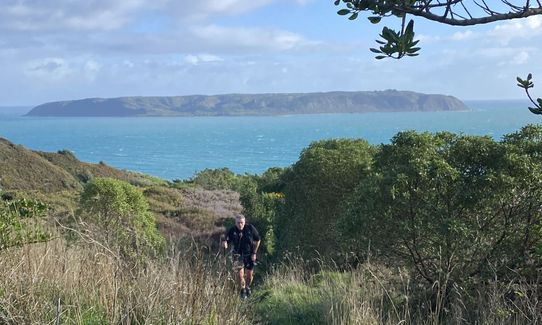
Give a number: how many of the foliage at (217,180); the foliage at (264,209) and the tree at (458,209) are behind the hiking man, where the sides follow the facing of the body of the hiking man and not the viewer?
2

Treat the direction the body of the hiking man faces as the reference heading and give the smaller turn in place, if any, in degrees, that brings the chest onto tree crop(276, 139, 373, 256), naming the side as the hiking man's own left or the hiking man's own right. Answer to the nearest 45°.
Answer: approximately 135° to the hiking man's own left

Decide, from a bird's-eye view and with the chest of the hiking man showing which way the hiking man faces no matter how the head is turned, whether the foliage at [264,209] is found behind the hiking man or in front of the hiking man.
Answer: behind

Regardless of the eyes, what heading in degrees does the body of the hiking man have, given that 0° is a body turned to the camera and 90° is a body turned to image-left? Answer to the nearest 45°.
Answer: approximately 0°

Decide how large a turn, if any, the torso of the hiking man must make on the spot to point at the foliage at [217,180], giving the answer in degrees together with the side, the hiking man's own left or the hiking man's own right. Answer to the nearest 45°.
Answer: approximately 180°

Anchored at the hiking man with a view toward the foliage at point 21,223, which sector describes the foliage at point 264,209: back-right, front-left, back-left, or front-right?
back-right
